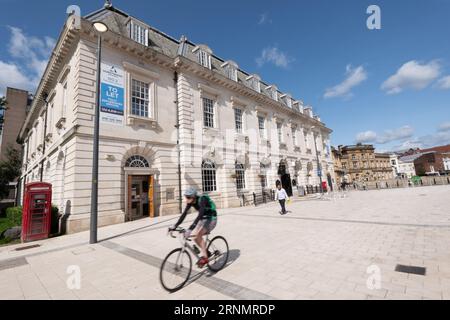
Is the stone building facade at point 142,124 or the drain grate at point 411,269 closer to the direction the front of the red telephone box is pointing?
the drain grate

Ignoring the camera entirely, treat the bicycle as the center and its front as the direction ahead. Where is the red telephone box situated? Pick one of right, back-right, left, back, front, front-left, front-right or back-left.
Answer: right

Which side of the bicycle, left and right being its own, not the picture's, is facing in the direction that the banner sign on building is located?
right

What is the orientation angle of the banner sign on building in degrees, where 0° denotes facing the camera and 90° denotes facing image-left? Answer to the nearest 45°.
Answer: approximately 315°

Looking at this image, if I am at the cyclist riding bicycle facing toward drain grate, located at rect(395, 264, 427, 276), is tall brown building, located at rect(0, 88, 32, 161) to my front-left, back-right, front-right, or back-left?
back-left

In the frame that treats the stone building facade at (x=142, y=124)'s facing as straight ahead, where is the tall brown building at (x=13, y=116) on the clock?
the tall brown building at (x=13, y=116) is roughly at 6 o'clock from the stone building facade at (x=142, y=124).

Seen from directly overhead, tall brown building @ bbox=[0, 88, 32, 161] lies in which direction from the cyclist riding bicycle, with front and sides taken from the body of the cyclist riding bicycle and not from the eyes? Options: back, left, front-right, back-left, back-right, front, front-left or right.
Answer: right

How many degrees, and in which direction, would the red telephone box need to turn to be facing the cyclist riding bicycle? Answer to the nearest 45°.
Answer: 0° — it already faces them

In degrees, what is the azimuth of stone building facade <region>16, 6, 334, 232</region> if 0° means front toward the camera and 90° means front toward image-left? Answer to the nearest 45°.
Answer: approximately 315°

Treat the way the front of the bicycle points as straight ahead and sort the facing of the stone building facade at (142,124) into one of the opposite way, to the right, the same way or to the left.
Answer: to the left

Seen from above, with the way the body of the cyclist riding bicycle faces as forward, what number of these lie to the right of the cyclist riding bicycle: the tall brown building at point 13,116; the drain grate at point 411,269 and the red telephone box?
2
